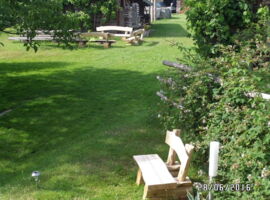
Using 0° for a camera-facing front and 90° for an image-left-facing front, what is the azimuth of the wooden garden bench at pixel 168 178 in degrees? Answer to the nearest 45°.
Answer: approximately 90°

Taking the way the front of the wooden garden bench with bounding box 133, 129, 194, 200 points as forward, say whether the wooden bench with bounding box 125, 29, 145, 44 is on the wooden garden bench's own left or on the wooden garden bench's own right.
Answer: on the wooden garden bench's own right

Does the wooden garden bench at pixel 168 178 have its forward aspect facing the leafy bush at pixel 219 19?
no

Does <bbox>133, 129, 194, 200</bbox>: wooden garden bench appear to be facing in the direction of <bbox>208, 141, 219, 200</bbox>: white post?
no

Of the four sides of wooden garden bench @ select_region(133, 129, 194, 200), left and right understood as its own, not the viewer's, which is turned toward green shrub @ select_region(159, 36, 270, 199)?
back
